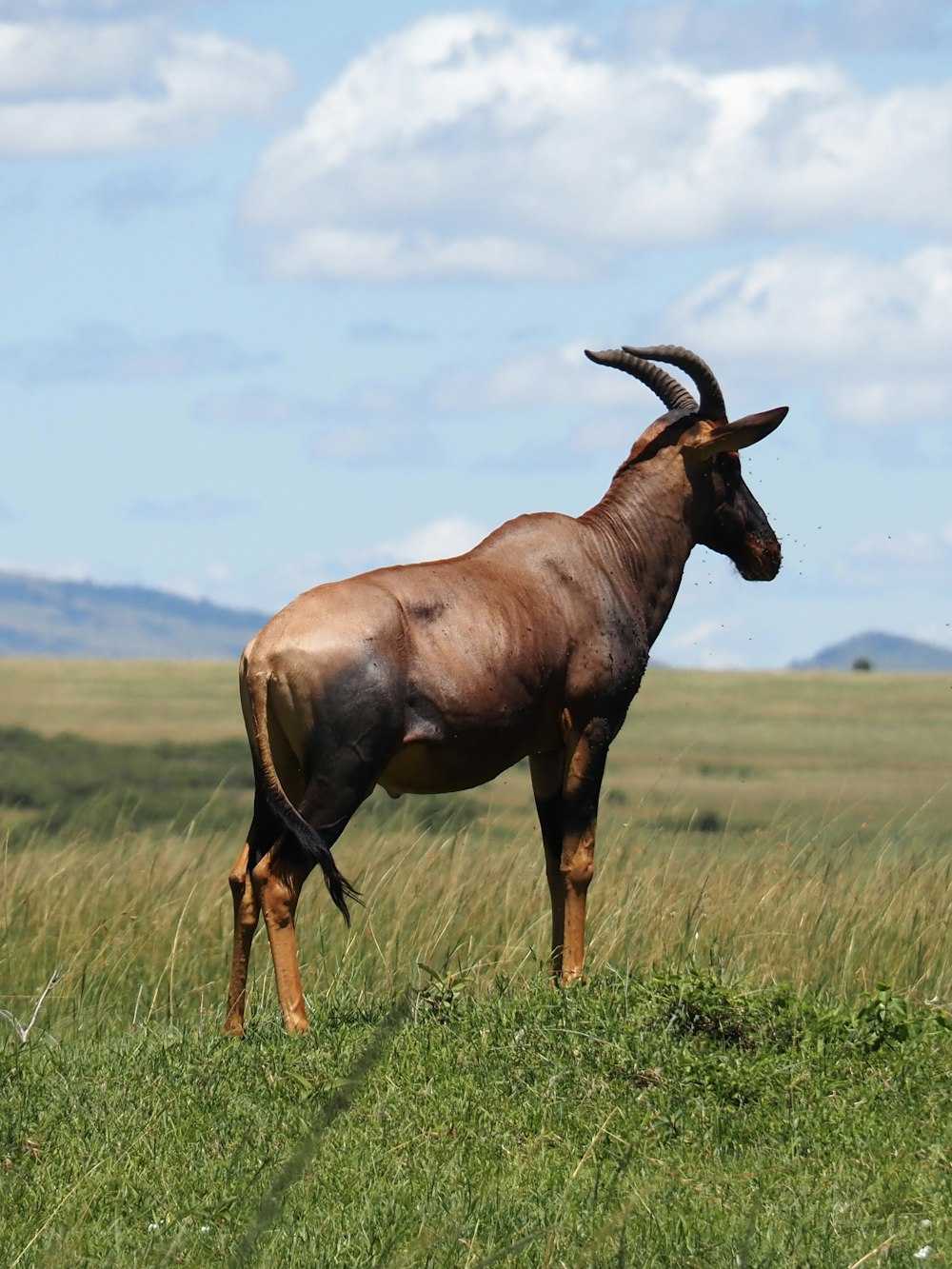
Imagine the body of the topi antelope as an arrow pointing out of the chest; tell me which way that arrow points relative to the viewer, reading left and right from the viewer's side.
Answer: facing away from the viewer and to the right of the viewer
